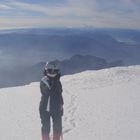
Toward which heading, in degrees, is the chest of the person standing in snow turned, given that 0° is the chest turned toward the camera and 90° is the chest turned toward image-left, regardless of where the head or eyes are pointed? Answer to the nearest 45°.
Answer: approximately 0°
